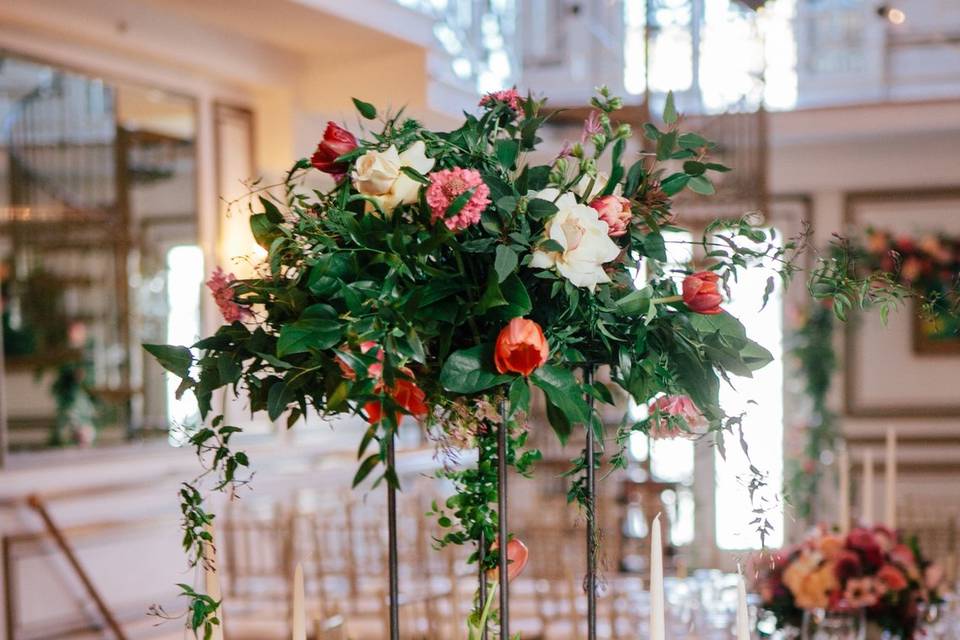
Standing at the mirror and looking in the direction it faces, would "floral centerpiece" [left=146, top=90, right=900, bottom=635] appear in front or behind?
in front

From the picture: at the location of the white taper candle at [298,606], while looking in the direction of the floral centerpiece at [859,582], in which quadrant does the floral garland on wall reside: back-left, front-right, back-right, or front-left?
front-left

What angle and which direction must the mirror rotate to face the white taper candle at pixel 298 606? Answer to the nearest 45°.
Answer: approximately 45° to its right

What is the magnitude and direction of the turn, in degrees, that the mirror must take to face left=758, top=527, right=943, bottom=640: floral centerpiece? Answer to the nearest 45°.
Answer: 0° — it already faces it

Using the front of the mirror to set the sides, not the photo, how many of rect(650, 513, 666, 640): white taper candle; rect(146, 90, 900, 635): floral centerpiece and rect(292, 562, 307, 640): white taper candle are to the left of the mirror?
0

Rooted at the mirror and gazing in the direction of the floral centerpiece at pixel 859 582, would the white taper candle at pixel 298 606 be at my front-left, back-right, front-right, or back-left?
front-right

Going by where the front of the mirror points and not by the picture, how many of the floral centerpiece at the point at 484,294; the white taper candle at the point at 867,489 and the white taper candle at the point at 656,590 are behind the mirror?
0

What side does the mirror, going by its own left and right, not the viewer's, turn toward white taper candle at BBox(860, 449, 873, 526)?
front

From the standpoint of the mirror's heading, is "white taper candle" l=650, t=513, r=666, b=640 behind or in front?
in front

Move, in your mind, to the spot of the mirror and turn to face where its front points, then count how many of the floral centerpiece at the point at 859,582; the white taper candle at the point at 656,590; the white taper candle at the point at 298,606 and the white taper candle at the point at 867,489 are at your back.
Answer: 0

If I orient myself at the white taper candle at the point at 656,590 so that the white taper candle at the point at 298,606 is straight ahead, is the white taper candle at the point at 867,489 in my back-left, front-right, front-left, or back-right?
back-right

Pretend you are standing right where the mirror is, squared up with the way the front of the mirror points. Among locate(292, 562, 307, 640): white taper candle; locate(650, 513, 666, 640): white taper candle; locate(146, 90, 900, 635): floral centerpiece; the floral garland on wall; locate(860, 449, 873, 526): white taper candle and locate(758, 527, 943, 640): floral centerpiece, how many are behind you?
0

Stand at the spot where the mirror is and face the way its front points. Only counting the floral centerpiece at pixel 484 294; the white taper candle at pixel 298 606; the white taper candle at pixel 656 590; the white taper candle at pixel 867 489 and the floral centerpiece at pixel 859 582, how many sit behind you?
0

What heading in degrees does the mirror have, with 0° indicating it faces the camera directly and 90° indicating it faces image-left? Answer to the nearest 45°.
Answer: approximately 315°
